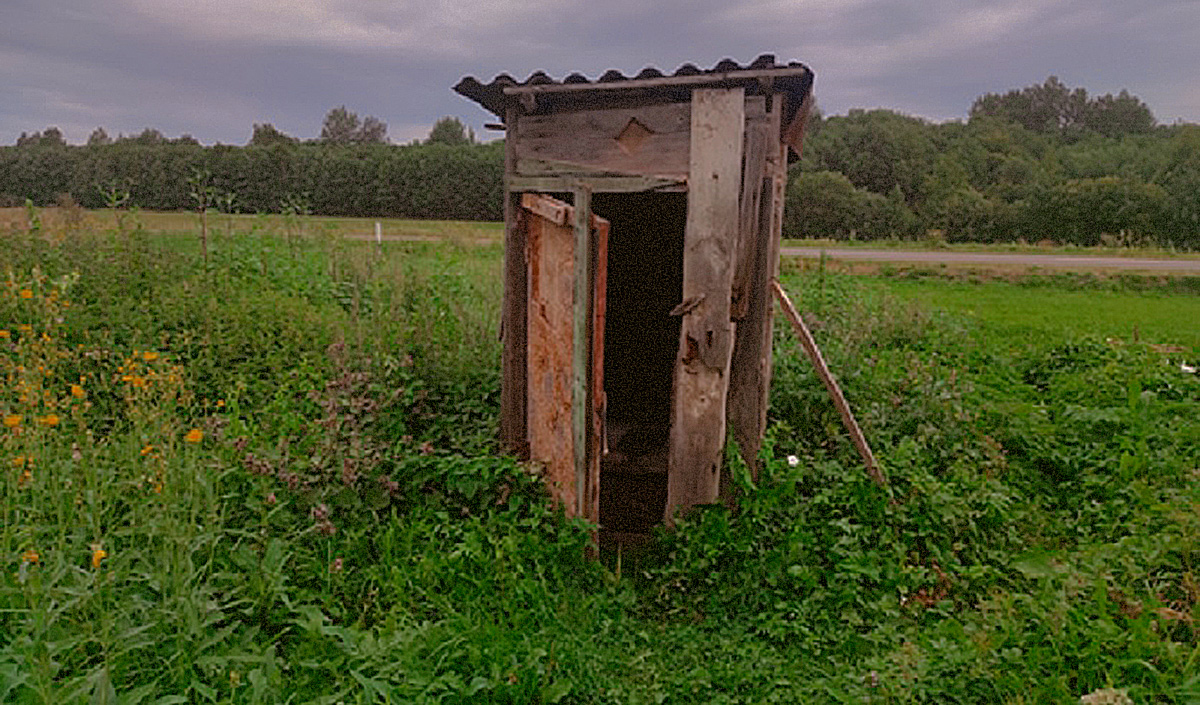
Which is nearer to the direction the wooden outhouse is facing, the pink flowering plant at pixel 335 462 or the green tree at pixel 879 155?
the pink flowering plant

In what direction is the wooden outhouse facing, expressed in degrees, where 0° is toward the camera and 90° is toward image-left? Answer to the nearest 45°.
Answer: approximately 0°

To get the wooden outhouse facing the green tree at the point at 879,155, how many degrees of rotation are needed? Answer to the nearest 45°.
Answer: approximately 180°

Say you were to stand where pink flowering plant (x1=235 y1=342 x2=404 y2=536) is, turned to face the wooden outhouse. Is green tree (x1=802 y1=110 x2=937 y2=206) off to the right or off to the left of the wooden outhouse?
left

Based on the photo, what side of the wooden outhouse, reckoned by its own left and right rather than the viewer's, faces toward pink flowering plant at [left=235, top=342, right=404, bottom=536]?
right

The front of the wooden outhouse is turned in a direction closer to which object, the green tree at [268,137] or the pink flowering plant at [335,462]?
the pink flowering plant

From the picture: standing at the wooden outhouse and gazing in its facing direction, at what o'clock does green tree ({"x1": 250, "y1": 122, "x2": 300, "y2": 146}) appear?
The green tree is roughly at 5 o'clock from the wooden outhouse.
